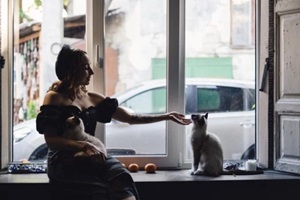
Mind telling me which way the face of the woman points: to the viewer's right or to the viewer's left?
to the viewer's right

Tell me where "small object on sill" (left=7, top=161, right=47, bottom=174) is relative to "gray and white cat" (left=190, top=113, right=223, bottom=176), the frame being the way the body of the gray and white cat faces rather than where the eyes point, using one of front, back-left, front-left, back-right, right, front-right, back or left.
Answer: front

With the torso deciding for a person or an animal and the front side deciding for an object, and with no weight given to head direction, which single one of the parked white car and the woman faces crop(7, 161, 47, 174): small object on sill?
the parked white car

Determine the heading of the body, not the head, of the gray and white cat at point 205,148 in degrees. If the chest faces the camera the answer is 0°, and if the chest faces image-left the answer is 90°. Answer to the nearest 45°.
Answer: approximately 90°

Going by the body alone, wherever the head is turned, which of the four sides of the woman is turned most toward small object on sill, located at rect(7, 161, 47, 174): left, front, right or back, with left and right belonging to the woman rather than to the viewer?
back

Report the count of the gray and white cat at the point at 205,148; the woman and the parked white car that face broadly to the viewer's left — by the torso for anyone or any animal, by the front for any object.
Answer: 2

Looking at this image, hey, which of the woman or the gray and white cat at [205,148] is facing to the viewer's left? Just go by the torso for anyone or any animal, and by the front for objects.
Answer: the gray and white cat
